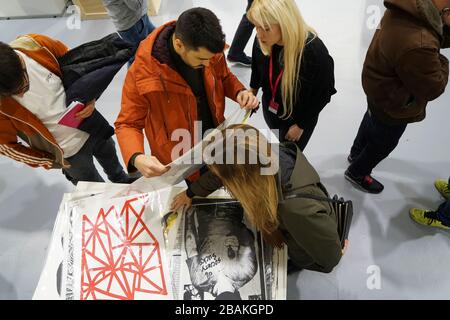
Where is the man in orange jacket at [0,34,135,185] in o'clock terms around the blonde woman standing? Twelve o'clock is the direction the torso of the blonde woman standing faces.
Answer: The man in orange jacket is roughly at 1 o'clock from the blonde woman standing.

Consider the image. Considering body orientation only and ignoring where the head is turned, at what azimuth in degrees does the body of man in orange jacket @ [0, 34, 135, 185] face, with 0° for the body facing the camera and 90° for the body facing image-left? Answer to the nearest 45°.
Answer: approximately 315°

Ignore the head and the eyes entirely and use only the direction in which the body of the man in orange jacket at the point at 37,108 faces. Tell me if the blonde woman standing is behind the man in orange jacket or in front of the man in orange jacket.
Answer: in front

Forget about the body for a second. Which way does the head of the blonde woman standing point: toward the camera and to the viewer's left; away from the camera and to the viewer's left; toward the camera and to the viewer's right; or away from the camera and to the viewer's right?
toward the camera and to the viewer's left

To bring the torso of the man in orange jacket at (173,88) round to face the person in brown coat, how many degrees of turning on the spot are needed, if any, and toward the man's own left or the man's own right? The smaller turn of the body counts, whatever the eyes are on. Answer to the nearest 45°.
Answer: approximately 45° to the man's own left

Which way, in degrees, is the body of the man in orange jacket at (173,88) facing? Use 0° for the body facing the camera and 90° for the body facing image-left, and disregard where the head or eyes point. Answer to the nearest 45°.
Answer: approximately 315°

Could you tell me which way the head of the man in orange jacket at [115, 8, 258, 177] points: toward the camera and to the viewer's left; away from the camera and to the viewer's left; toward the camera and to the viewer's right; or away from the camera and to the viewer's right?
toward the camera and to the viewer's right
